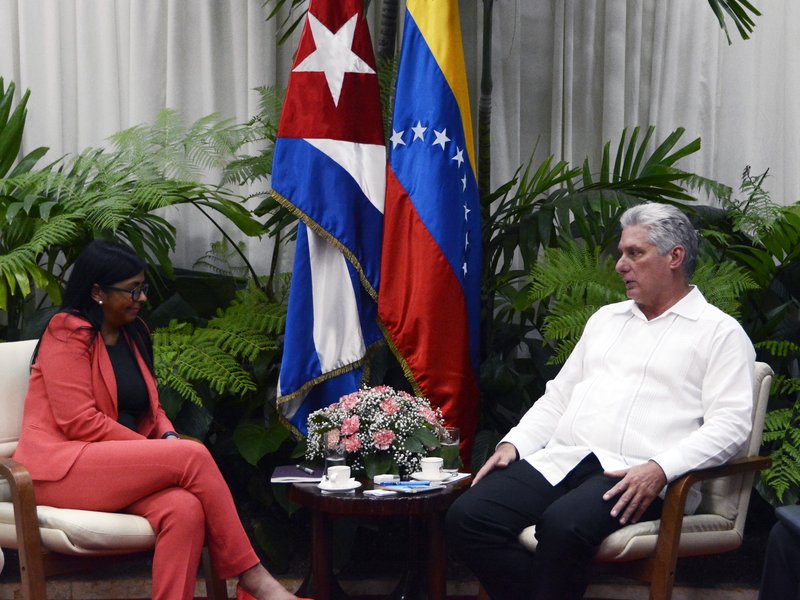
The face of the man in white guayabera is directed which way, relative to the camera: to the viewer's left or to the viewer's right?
to the viewer's left

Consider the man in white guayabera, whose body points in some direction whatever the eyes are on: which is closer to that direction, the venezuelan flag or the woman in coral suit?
the woman in coral suit

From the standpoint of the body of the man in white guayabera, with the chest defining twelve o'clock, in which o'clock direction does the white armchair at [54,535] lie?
The white armchair is roughly at 1 o'clock from the man in white guayabera.

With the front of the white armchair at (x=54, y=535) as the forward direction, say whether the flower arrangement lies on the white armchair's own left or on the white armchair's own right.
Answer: on the white armchair's own left

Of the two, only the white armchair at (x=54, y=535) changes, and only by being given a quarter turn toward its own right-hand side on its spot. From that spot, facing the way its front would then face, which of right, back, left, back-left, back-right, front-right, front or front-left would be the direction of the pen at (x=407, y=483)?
back-left

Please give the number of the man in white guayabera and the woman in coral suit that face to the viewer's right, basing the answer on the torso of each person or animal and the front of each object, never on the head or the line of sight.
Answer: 1

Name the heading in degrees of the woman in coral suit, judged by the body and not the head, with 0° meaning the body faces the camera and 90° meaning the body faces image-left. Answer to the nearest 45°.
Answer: approximately 270°

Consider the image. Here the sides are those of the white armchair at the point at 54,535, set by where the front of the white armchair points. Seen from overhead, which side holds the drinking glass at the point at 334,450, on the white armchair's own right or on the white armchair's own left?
on the white armchair's own left

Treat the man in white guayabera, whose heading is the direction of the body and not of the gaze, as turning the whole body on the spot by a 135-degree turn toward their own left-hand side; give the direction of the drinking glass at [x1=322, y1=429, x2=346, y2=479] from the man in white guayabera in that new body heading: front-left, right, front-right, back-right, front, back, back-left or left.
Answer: back

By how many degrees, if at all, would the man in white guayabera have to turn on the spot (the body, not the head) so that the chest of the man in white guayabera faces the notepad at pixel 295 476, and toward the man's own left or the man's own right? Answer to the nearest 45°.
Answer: approximately 45° to the man's own right

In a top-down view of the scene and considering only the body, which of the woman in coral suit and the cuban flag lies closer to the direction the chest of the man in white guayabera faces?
the woman in coral suit
